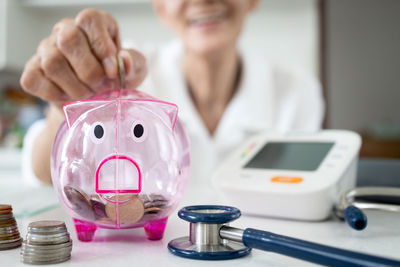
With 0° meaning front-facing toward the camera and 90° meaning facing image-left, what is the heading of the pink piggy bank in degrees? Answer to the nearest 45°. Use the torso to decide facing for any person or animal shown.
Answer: approximately 0°
